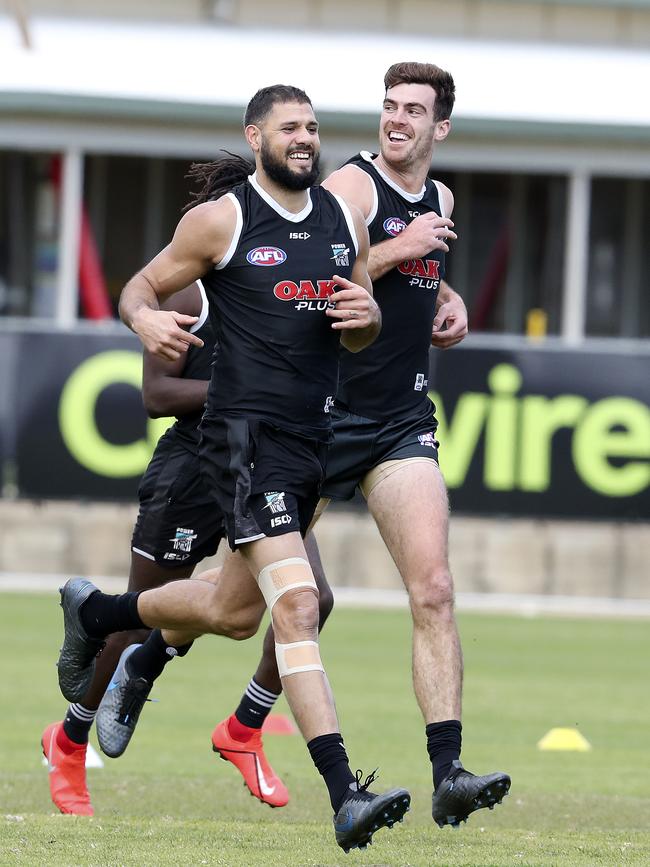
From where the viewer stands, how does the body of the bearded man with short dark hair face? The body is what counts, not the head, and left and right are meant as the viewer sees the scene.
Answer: facing the viewer and to the right of the viewer

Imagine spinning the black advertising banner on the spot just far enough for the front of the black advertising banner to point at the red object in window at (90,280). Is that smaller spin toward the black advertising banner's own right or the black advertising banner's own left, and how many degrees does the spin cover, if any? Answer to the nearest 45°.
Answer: approximately 135° to the black advertising banner's own right

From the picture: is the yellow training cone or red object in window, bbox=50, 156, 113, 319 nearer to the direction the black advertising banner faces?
the yellow training cone

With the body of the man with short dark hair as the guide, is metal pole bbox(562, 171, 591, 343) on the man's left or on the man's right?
on the man's left

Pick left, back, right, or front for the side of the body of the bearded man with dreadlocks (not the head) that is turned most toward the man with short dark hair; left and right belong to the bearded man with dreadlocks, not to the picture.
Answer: left

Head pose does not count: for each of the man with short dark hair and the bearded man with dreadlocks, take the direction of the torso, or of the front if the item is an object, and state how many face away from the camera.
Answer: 0

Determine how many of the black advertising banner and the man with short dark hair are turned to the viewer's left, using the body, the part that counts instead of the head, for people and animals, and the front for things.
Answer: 0

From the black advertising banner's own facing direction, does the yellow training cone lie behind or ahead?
ahead

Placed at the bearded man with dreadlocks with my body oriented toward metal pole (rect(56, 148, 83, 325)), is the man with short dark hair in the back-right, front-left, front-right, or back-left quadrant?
front-right

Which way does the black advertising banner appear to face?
toward the camera

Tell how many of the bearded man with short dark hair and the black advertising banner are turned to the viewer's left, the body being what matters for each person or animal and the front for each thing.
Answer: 0

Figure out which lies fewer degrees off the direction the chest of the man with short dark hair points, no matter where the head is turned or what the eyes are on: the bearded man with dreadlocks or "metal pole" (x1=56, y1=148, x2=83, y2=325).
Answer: the bearded man with dreadlocks
